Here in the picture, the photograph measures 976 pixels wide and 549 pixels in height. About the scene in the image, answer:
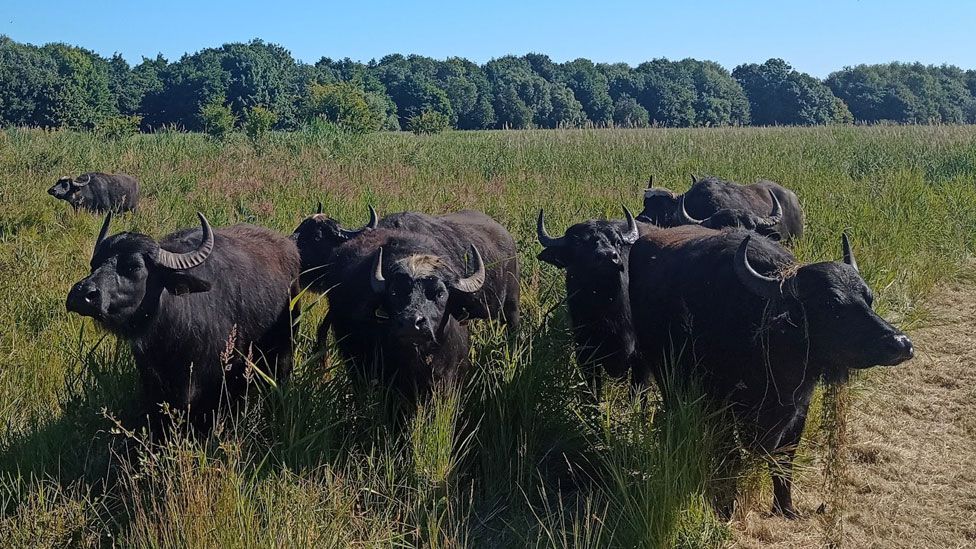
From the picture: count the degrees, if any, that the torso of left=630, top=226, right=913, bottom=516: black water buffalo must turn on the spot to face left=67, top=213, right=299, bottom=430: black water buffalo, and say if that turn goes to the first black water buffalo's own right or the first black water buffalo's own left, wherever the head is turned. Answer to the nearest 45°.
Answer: approximately 135° to the first black water buffalo's own right

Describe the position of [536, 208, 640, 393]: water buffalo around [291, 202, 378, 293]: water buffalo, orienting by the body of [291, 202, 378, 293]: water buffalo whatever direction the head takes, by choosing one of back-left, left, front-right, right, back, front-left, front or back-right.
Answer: left

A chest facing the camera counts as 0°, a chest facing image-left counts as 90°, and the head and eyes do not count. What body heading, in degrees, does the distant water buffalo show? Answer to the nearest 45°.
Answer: approximately 90°

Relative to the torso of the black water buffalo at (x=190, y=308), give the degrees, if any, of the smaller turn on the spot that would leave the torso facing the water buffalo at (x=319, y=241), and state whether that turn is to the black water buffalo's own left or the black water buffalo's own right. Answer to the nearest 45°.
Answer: approximately 180°

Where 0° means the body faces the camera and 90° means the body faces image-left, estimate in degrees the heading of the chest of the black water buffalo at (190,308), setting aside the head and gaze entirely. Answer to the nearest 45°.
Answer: approximately 45°

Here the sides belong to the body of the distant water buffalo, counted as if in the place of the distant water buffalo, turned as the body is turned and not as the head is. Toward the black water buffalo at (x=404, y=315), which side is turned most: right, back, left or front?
left

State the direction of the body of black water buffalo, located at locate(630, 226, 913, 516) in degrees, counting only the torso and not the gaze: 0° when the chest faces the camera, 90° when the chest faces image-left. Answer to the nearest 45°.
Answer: approximately 315°

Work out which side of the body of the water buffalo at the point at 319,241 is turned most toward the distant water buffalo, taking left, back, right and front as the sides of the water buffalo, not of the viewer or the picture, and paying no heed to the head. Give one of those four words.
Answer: right

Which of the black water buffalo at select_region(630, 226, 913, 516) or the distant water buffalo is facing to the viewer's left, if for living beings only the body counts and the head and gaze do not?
the distant water buffalo

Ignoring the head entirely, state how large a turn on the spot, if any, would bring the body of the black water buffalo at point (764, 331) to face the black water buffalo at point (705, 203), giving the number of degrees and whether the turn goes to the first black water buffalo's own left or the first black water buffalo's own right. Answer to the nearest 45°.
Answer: approximately 135° to the first black water buffalo's own left

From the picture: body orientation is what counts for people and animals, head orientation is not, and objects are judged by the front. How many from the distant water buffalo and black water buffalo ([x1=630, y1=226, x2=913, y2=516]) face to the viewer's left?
1
